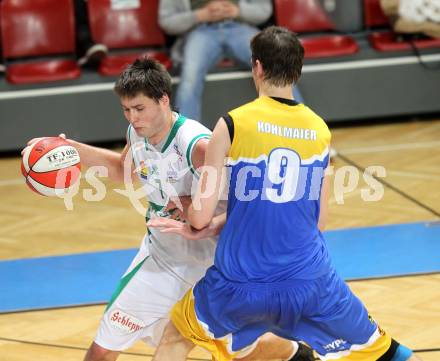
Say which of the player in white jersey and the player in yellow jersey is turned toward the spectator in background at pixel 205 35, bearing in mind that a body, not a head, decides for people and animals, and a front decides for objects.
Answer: the player in yellow jersey

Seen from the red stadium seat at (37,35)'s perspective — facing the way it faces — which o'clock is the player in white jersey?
The player in white jersey is roughly at 12 o'clock from the red stadium seat.

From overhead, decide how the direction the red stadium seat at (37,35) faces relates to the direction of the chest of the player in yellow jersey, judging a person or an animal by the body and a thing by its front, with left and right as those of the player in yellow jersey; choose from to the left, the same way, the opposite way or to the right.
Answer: the opposite way

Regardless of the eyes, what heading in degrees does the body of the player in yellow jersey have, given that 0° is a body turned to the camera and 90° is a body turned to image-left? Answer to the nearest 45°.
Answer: approximately 180°

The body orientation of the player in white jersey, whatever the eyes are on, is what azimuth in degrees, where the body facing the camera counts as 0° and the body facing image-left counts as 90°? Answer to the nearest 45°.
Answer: approximately 45°

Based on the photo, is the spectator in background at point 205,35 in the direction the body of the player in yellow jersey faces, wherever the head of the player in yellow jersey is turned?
yes

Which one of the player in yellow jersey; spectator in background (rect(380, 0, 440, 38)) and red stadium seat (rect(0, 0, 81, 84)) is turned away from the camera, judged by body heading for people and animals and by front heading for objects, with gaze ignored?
the player in yellow jersey

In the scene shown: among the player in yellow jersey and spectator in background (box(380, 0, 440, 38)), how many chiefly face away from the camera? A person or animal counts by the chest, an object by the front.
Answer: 1

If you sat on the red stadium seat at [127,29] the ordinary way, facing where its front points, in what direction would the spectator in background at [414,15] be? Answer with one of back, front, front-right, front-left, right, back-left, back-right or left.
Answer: left

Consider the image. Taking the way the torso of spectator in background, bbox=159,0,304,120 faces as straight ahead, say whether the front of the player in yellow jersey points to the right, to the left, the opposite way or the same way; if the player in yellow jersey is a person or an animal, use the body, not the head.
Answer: the opposite way

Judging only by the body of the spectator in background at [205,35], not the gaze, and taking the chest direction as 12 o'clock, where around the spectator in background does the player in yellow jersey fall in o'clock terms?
The player in yellow jersey is roughly at 12 o'clock from the spectator in background.

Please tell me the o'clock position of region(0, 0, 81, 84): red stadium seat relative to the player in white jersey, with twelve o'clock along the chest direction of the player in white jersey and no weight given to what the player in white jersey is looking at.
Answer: The red stadium seat is roughly at 4 o'clock from the player in white jersey.

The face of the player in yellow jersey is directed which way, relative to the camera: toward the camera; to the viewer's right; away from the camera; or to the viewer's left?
away from the camera

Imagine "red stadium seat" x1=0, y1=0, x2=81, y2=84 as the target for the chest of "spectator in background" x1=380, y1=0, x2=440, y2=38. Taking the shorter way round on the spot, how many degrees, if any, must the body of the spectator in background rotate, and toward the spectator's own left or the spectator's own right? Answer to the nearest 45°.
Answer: approximately 90° to the spectator's own right

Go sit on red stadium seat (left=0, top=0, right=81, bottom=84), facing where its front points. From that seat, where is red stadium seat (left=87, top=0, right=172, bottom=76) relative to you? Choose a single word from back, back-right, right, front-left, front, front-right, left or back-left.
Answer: left

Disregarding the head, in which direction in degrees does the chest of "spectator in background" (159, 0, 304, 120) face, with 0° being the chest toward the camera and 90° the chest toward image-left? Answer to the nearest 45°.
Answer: approximately 0°

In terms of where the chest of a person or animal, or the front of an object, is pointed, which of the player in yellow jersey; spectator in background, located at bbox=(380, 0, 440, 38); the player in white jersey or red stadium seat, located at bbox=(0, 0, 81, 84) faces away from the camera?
the player in yellow jersey
